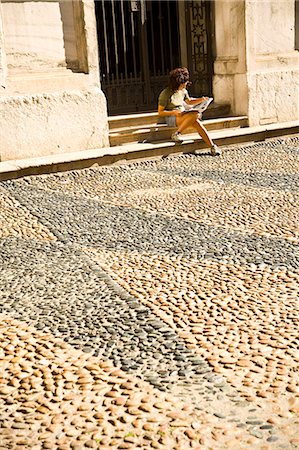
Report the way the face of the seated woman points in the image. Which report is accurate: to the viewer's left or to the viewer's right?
to the viewer's right

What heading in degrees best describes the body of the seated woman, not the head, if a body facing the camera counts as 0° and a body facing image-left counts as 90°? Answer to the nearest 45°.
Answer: approximately 315°

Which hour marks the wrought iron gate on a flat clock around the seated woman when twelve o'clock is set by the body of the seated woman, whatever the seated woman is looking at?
The wrought iron gate is roughly at 7 o'clock from the seated woman.

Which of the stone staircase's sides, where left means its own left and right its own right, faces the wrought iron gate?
back
